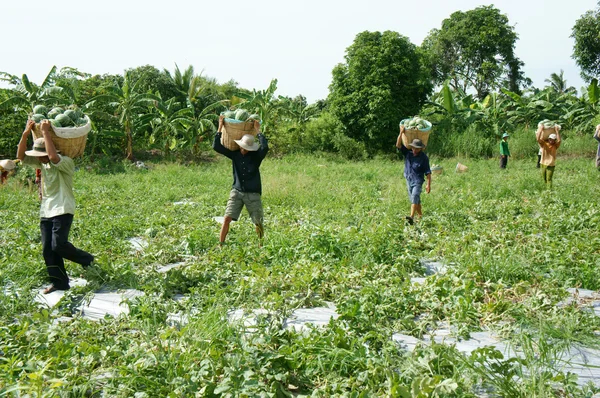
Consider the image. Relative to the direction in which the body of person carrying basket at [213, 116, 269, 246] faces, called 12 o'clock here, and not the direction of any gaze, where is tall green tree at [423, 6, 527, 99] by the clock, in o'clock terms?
The tall green tree is roughly at 7 o'clock from the person carrying basket.

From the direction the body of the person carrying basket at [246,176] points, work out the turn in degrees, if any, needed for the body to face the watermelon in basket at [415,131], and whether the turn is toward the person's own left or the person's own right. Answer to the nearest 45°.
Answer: approximately 135° to the person's own left

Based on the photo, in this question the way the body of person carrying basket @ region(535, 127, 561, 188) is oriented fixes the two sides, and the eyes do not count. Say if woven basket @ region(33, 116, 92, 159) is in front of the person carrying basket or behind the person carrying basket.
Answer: in front

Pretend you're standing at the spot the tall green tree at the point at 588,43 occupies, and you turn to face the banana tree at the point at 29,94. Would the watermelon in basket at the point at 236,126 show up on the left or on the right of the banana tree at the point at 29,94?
left

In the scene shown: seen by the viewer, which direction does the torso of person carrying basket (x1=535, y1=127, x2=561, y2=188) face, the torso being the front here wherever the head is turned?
toward the camera

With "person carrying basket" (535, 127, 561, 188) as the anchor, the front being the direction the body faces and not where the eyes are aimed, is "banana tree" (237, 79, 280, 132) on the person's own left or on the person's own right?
on the person's own right

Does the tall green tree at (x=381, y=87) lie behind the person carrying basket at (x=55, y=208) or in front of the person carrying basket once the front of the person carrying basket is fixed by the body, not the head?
behind

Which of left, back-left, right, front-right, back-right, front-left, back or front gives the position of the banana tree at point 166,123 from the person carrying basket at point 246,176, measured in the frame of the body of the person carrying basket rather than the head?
back

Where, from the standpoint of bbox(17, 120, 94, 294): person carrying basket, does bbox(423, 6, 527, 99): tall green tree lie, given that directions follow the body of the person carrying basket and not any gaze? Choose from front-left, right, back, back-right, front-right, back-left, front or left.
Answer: back

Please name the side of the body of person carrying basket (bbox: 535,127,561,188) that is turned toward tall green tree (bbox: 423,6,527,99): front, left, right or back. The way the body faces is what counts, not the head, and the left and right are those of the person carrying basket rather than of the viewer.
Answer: back

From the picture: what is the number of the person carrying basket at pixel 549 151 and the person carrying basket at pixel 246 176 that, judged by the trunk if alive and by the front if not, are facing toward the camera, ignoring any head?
2

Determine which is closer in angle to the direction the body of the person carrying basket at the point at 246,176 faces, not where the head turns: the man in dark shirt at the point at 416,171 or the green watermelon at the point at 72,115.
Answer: the green watermelon
